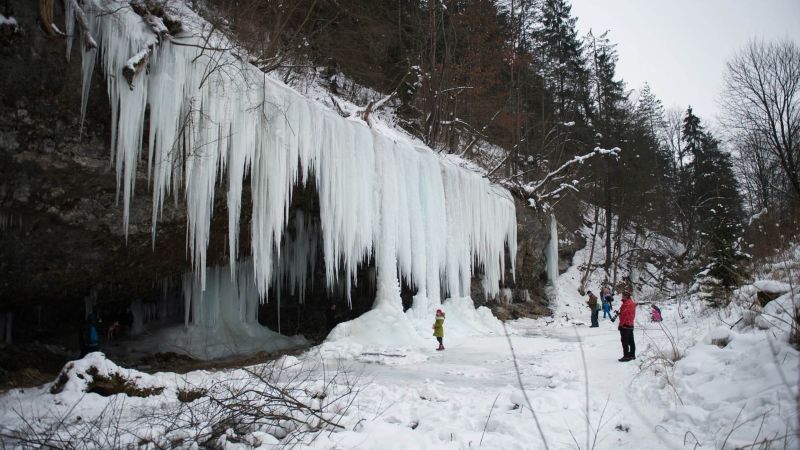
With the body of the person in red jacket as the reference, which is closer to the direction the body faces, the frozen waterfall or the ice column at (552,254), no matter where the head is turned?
the frozen waterfall

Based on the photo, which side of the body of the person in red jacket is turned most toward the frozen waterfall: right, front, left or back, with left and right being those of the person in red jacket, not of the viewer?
front

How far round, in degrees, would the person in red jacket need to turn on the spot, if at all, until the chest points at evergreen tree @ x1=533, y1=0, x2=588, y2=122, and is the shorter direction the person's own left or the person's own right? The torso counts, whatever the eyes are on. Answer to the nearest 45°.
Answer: approximately 90° to the person's own right

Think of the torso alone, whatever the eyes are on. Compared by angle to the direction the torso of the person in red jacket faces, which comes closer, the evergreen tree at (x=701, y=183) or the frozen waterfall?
the frozen waterfall

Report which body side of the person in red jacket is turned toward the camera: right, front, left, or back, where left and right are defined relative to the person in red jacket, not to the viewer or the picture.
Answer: left

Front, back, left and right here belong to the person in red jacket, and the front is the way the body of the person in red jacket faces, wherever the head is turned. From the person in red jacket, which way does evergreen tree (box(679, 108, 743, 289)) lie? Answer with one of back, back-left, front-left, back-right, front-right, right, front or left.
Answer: right

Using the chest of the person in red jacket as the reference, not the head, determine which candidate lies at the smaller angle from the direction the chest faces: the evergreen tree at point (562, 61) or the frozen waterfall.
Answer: the frozen waterfall

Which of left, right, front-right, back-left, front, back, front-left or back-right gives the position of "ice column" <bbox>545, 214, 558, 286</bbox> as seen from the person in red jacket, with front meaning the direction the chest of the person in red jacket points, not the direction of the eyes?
right
